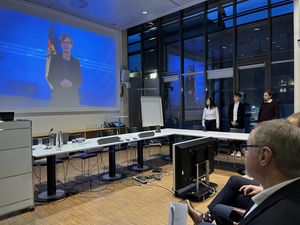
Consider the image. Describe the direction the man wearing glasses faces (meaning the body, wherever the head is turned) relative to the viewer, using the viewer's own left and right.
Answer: facing away from the viewer and to the left of the viewer

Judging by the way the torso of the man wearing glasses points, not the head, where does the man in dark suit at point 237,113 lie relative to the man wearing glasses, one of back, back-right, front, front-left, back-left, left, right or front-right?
front-right

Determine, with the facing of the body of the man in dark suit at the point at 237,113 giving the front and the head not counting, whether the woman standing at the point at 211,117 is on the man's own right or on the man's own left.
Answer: on the man's own right

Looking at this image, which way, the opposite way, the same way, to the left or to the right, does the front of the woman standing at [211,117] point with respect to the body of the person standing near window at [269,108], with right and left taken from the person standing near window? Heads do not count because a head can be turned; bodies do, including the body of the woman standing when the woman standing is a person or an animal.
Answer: the same way

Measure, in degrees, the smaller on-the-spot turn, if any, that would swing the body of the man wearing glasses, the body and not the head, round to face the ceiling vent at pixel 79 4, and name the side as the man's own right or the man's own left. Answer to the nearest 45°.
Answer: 0° — they already face it

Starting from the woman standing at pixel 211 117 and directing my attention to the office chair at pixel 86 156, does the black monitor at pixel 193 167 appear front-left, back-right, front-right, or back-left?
front-left

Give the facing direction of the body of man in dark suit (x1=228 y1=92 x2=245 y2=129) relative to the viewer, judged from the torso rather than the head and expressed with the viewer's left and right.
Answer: facing the viewer and to the left of the viewer

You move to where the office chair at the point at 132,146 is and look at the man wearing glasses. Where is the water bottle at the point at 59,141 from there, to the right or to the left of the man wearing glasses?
right

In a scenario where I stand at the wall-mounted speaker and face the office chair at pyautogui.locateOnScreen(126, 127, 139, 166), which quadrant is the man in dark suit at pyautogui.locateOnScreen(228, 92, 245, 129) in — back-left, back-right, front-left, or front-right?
front-left

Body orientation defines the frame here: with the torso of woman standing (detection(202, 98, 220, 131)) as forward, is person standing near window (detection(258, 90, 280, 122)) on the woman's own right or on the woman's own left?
on the woman's own left
